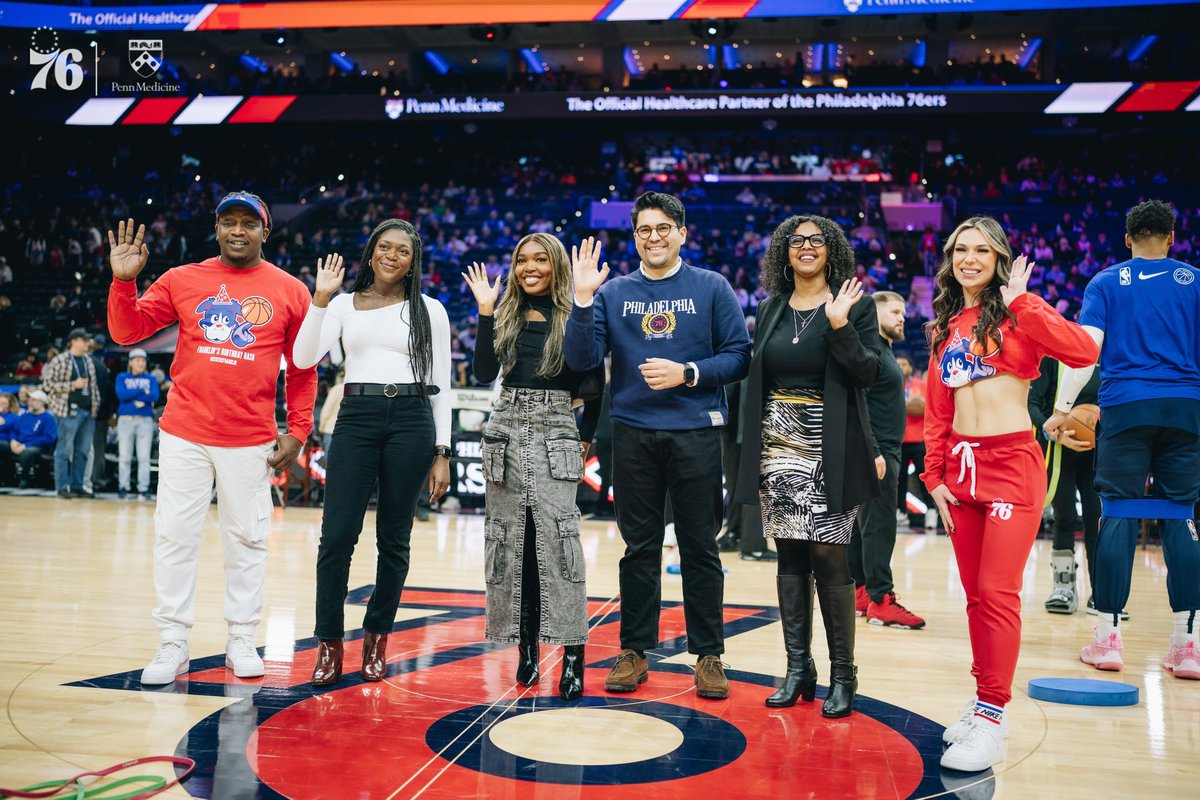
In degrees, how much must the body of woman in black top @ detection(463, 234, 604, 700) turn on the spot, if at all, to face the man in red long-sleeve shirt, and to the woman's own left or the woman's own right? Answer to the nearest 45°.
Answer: approximately 90° to the woman's own right

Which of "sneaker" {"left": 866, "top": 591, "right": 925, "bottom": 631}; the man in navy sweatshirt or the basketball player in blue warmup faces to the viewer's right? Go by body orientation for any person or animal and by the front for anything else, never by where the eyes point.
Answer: the sneaker

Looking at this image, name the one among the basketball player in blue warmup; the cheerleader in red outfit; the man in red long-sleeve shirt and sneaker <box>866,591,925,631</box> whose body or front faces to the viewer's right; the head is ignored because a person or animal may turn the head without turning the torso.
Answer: the sneaker

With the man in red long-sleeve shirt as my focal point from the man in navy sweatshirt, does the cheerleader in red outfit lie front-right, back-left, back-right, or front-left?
back-left

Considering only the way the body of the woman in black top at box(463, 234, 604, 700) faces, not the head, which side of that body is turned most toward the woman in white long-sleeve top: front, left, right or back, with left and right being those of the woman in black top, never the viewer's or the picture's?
right

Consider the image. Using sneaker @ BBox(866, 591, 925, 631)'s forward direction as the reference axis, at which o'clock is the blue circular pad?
The blue circular pad is roughly at 2 o'clock from the sneaker.

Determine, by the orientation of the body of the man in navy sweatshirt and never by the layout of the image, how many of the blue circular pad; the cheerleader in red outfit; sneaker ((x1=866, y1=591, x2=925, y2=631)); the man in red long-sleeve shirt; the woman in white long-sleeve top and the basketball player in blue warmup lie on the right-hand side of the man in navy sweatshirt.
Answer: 2
